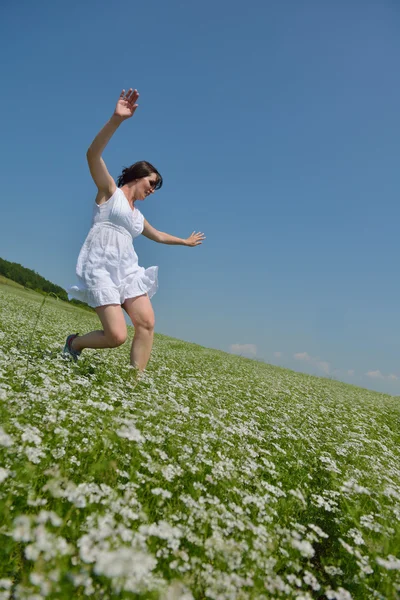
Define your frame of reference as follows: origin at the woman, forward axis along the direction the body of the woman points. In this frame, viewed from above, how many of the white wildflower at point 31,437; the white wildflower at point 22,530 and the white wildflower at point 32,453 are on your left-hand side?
0

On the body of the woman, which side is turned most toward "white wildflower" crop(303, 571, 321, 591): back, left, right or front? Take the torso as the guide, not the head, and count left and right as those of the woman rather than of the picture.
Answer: front

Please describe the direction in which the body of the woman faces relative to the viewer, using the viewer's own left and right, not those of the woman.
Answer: facing the viewer and to the right of the viewer

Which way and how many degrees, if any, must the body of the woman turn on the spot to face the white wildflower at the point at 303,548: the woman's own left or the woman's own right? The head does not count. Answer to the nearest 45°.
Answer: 0° — they already face it

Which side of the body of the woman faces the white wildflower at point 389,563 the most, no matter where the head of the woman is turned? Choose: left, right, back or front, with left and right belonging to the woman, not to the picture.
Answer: front

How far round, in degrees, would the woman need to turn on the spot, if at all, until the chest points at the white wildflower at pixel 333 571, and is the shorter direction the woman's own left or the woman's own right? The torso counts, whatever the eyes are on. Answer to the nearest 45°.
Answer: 0° — they already face it

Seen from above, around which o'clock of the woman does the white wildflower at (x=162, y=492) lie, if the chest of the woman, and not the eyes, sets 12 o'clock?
The white wildflower is roughly at 1 o'clock from the woman.

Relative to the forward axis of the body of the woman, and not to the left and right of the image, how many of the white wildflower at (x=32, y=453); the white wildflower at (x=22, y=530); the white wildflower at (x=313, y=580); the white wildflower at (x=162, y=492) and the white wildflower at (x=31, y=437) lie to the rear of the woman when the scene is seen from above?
0

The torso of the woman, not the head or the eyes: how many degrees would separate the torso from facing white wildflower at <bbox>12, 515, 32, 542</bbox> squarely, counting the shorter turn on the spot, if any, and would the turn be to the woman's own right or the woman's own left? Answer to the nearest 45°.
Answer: approximately 45° to the woman's own right

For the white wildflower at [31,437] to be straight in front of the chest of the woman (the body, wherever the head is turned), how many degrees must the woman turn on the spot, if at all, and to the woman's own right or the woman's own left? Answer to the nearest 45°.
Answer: approximately 45° to the woman's own right

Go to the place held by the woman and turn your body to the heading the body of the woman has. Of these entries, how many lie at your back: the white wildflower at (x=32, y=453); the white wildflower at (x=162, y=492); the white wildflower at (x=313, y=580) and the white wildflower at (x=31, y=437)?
0
